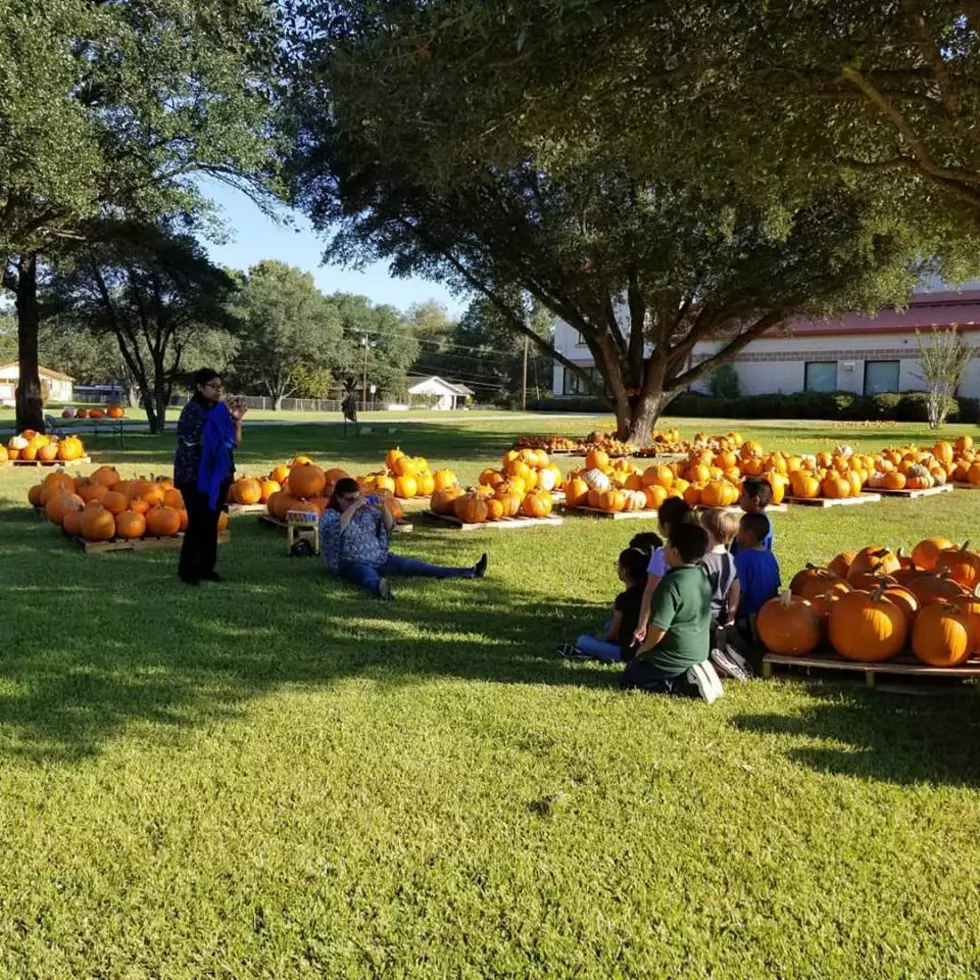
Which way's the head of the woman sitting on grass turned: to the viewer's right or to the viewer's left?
to the viewer's right

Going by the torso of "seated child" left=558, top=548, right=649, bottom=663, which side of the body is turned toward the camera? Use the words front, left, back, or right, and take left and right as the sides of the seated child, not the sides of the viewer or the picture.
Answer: left

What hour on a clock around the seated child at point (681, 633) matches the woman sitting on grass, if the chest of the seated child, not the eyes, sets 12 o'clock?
The woman sitting on grass is roughly at 12 o'clock from the seated child.

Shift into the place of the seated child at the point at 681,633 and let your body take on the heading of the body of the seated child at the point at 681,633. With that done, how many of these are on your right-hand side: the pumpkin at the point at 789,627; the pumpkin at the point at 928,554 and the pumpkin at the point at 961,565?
3

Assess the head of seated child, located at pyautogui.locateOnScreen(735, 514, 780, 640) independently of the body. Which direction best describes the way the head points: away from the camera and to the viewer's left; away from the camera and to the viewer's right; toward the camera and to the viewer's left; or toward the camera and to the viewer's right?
away from the camera and to the viewer's left

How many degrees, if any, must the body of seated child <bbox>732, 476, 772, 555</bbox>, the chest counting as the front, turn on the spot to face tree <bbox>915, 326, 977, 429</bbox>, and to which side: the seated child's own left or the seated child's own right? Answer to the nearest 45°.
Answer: approximately 90° to the seated child's own right

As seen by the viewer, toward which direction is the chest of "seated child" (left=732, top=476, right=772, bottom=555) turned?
to the viewer's left

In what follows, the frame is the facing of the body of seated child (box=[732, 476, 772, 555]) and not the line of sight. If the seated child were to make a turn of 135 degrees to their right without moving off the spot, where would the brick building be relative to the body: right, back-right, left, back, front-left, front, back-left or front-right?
front-left

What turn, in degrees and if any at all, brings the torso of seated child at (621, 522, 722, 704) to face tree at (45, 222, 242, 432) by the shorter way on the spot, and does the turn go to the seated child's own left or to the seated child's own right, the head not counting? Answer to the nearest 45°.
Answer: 0° — they already face it
